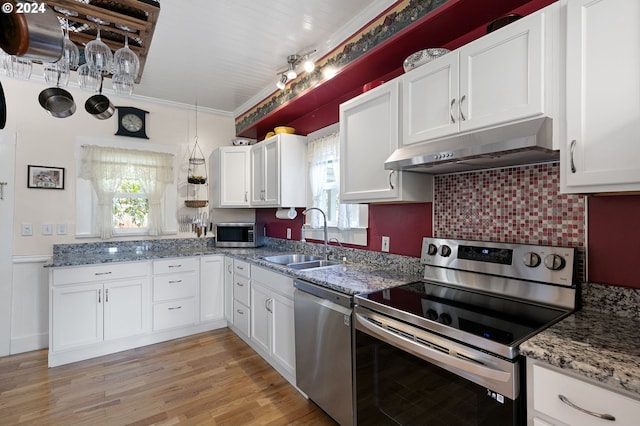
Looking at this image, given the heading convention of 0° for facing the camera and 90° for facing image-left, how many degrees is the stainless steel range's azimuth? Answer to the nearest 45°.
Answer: approximately 45°

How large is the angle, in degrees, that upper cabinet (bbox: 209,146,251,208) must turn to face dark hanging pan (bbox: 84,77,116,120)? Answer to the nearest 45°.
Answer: approximately 45° to its right

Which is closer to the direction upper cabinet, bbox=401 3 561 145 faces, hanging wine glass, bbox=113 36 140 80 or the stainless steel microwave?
the hanging wine glass

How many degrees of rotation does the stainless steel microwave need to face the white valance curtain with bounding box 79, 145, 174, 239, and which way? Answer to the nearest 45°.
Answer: approximately 90° to its right

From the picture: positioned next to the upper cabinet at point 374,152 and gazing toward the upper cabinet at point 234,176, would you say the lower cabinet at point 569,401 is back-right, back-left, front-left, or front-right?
back-left

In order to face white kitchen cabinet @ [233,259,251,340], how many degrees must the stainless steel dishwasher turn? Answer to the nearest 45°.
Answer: approximately 90° to its right

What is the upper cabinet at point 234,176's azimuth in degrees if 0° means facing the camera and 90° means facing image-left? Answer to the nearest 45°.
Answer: approximately 0°

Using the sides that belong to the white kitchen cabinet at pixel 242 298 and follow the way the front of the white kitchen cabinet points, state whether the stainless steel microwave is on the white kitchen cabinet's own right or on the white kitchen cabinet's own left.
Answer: on the white kitchen cabinet's own right

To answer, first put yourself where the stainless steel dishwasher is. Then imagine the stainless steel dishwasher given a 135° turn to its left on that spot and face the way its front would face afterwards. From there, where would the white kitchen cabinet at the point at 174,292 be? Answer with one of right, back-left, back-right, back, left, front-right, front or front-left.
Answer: back-left

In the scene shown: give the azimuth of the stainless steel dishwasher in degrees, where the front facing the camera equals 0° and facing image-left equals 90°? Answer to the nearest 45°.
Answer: approximately 45°
